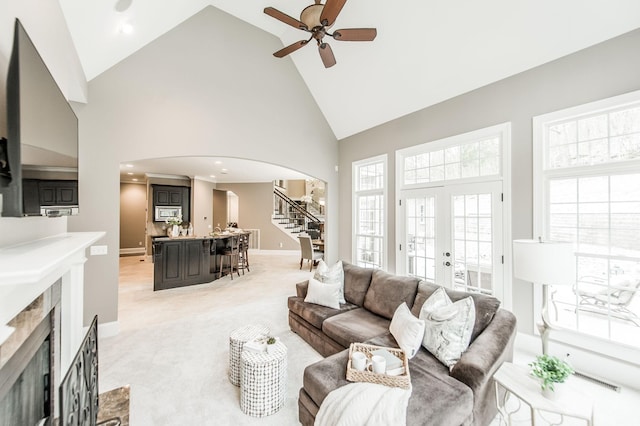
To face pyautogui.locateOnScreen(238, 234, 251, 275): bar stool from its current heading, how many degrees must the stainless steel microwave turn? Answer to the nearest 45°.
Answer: approximately 45° to its left

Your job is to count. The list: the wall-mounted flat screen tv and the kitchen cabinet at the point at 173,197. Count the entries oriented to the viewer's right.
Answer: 1

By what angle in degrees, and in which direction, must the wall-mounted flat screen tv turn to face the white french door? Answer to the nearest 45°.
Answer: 0° — it already faces it

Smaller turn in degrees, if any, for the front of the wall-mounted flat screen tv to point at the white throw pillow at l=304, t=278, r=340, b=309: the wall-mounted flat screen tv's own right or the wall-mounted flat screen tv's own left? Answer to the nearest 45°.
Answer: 0° — it already faces it

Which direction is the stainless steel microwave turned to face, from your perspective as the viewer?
facing the viewer

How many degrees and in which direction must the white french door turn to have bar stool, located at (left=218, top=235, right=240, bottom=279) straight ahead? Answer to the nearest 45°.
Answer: approximately 45° to its right

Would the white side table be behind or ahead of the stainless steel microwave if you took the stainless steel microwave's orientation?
ahead

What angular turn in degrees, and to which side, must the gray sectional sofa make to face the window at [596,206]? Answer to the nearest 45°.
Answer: approximately 180°

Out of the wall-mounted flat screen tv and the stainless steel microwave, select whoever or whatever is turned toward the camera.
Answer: the stainless steel microwave

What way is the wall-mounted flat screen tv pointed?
to the viewer's right

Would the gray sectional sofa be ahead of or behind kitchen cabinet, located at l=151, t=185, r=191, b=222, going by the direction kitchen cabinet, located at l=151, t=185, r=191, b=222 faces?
ahead

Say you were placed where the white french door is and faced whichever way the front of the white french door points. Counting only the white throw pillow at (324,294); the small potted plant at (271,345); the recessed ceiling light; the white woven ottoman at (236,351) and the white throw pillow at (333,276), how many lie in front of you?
5

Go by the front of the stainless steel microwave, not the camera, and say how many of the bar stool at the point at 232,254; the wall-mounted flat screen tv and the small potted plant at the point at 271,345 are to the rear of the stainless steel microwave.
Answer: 0

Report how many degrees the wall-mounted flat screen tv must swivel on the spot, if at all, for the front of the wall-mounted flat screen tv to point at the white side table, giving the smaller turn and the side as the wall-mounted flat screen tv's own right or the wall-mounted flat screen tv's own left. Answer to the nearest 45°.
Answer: approximately 45° to the wall-mounted flat screen tv's own right

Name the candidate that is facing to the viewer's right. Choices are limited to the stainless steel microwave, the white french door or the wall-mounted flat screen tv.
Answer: the wall-mounted flat screen tv

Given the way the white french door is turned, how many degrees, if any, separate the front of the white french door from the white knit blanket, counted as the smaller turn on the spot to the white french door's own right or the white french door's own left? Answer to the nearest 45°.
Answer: approximately 45° to the white french door's own left

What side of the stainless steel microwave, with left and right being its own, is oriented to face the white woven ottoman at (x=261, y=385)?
front

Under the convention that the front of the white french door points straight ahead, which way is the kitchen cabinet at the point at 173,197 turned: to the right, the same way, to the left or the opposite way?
to the left

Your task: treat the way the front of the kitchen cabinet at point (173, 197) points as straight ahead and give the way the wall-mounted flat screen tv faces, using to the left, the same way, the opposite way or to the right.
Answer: to the left

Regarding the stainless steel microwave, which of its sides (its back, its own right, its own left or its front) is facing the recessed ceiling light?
front
